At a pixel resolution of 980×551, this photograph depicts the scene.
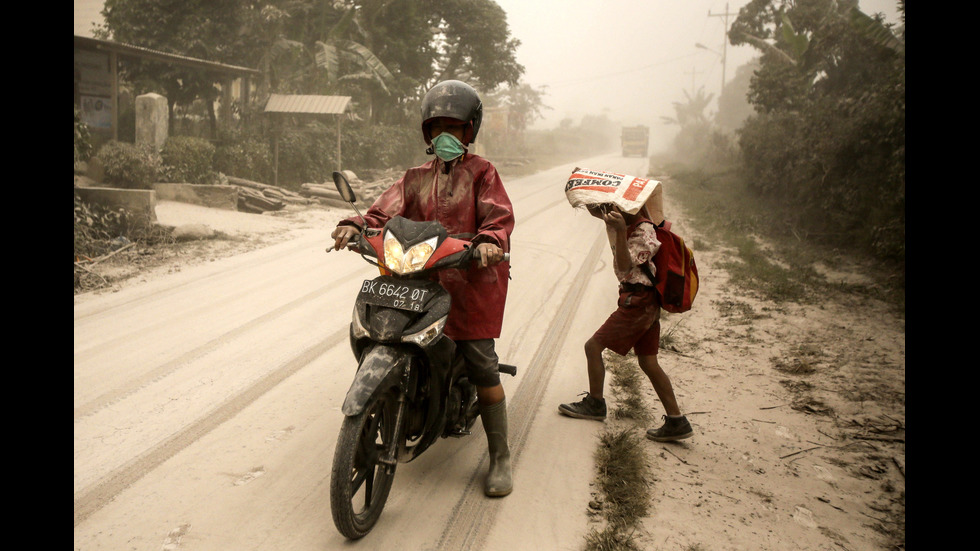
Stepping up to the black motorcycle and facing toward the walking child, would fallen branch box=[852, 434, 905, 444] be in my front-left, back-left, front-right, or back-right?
front-right

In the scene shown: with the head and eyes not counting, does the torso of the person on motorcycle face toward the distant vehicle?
no

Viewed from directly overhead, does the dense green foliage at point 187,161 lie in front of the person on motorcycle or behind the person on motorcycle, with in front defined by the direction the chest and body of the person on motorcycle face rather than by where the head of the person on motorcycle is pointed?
behind

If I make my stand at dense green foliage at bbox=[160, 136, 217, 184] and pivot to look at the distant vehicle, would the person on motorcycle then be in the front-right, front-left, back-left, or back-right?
back-right

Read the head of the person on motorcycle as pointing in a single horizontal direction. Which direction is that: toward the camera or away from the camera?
toward the camera

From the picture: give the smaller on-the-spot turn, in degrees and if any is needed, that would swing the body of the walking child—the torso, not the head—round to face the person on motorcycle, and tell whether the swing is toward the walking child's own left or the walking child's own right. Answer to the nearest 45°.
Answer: approximately 45° to the walking child's own left

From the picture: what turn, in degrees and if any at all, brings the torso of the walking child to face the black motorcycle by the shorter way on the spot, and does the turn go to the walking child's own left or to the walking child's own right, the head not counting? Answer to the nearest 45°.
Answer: approximately 45° to the walking child's own left

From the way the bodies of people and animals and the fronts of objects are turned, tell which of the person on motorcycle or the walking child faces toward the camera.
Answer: the person on motorcycle

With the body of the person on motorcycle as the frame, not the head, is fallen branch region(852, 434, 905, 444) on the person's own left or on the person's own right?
on the person's own left

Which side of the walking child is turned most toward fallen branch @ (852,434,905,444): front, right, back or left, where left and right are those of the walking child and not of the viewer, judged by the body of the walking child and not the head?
back

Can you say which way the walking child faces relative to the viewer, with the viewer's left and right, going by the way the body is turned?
facing to the left of the viewer

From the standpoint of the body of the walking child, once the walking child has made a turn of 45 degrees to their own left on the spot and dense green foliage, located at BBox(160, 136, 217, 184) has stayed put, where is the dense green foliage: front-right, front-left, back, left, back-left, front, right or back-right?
right

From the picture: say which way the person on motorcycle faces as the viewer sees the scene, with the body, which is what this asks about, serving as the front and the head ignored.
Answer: toward the camera

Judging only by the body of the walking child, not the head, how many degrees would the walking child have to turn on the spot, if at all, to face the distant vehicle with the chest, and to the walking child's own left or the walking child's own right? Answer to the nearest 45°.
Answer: approximately 90° to the walking child's own right

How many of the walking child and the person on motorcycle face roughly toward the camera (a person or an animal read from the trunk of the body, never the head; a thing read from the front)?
1

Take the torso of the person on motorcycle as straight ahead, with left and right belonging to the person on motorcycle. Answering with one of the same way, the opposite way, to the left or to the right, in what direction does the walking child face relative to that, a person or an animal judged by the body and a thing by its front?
to the right
